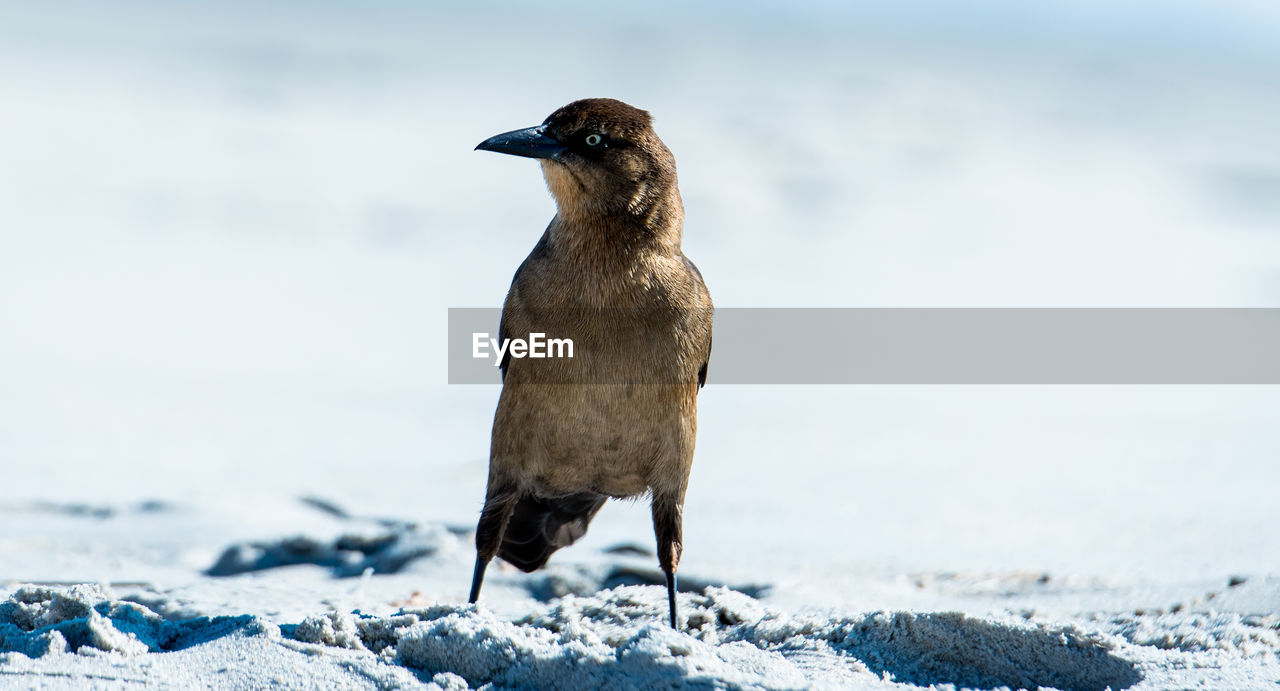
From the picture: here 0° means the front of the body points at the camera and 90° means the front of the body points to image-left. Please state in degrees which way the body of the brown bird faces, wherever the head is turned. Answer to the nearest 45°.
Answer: approximately 0°
